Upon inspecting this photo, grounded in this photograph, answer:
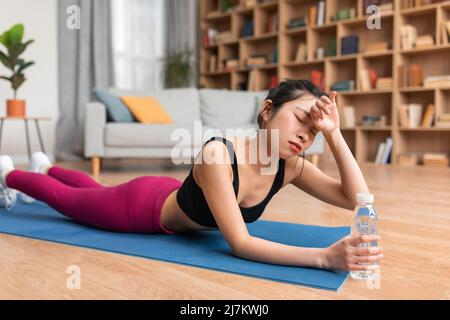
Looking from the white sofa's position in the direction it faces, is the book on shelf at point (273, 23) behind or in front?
behind

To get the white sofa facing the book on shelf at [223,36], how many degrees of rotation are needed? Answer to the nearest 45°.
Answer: approximately 180°

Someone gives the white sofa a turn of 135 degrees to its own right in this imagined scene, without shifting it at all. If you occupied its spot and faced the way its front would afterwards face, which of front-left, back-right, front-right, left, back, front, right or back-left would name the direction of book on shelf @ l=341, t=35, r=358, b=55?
right

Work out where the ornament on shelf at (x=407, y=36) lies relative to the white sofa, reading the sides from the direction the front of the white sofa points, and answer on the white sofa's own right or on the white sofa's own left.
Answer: on the white sofa's own left

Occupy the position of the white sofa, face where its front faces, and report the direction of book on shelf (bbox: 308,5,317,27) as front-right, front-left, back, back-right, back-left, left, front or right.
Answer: back-left

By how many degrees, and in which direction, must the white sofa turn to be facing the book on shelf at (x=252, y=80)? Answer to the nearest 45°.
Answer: approximately 180°

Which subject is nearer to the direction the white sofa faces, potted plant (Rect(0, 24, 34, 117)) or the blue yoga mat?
the blue yoga mat

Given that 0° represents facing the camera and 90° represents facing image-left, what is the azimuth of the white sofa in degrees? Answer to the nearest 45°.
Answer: approximately 0°

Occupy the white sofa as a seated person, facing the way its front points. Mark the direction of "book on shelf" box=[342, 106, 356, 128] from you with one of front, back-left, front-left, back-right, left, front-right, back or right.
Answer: back-left

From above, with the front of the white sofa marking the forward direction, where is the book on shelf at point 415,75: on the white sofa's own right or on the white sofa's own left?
on the white sofa's own left

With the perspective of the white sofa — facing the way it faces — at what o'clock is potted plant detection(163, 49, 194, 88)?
The potted plant is roughly at 6 o'clock from the white sofa.

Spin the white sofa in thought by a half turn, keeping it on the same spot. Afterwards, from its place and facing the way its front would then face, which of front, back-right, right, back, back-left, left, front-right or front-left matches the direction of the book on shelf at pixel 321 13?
front-right
